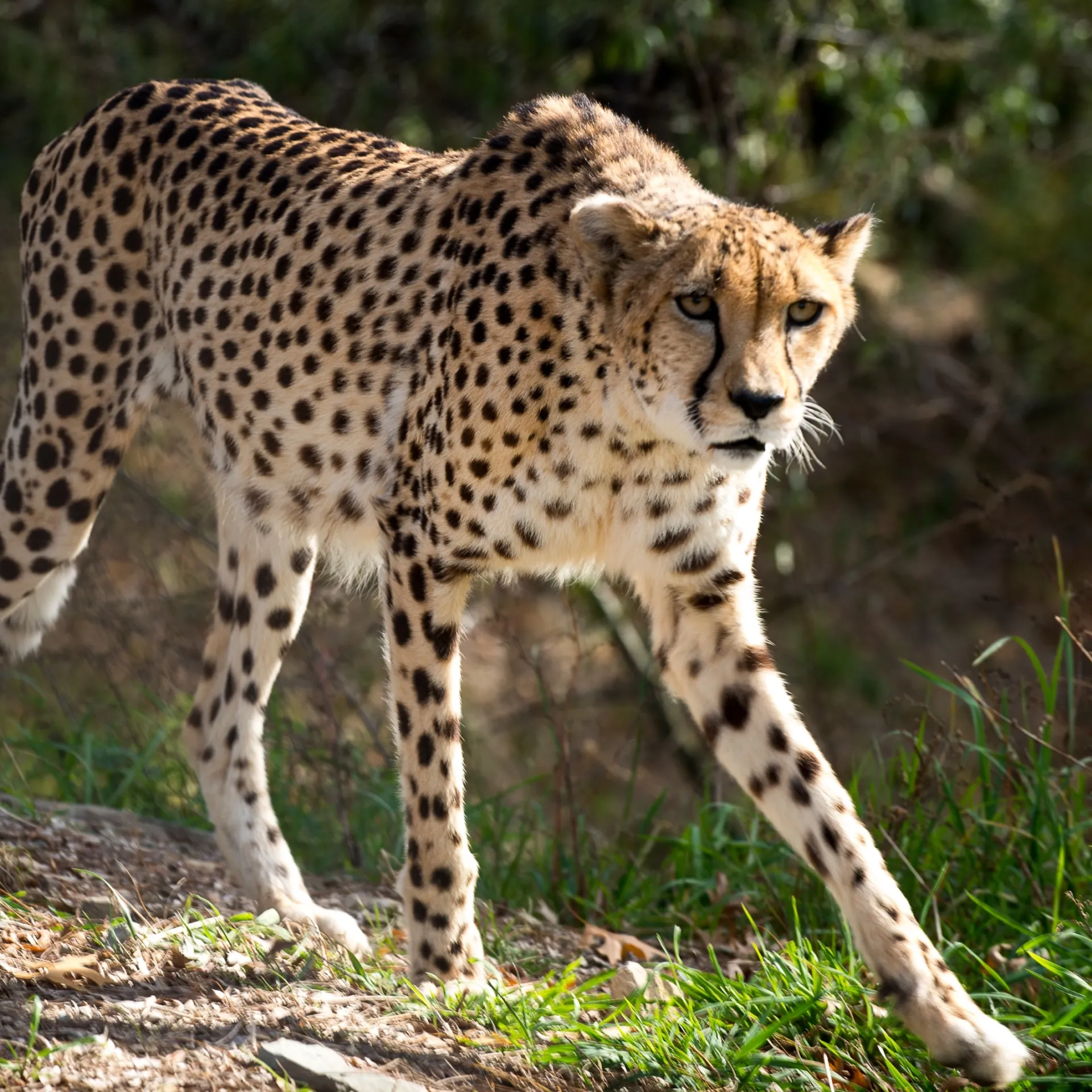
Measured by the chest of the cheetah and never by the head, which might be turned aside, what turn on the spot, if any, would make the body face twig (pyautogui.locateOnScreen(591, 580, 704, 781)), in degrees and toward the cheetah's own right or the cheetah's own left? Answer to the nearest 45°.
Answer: approximately 135° to the cheetah's own left

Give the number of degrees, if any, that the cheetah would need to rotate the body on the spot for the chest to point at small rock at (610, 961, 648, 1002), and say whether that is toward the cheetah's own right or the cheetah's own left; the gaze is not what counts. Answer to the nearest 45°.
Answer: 0° — it already faces it

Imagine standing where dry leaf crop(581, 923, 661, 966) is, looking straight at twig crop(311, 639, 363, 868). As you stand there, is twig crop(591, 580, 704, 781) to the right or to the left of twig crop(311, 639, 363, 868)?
right

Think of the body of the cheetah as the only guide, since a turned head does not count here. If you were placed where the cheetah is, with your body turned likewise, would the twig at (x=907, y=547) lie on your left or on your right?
on your left

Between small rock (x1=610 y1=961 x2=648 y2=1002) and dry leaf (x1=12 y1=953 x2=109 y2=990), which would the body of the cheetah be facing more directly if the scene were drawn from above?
the small rock

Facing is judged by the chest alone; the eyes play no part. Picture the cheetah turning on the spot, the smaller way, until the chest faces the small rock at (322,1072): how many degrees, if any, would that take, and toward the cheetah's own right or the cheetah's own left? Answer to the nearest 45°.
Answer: approximately 45° to the cheetah's own right

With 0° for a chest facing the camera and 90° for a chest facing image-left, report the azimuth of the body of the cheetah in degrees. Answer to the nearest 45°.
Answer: approximately 315°
